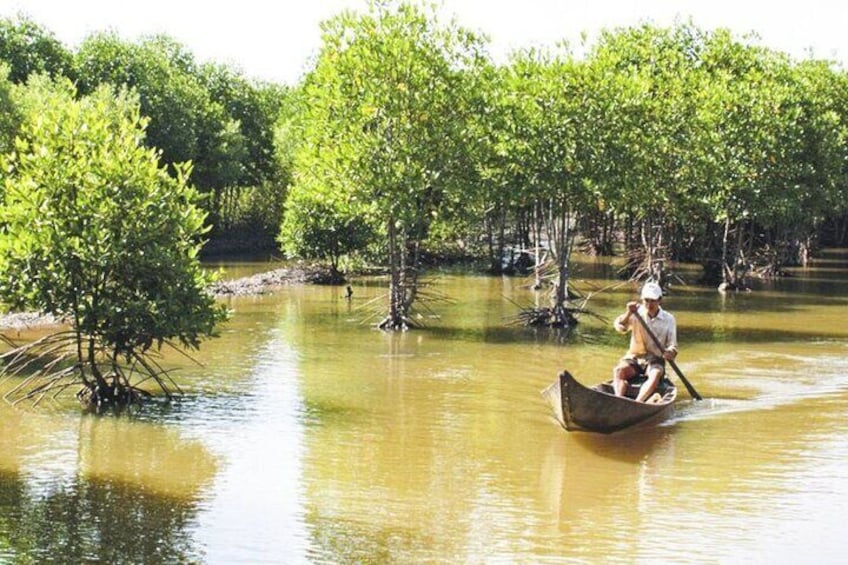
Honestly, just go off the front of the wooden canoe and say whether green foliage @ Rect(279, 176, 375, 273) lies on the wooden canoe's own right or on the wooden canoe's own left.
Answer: on the wooden canoe's own right

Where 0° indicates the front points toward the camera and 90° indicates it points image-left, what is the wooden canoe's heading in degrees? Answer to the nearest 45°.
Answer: approximately 45°

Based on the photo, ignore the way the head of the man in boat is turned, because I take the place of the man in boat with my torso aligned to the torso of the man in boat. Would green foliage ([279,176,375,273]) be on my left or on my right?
on my right

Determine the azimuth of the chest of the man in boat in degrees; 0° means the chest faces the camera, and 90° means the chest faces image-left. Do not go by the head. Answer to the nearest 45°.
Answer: approximately 45°

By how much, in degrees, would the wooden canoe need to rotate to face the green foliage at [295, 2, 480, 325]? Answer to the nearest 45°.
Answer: approximately 90° to its right

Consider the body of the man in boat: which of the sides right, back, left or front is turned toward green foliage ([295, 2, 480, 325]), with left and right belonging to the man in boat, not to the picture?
right
